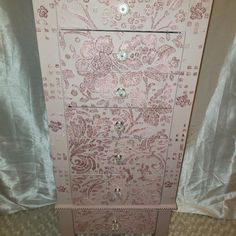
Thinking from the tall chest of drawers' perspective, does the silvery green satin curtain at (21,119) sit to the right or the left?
on its right

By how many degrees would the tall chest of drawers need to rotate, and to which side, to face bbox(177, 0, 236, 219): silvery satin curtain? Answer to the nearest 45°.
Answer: approximately 135° to its left

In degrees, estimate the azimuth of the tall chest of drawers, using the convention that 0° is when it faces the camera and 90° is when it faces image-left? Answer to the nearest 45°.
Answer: approximately 0°
